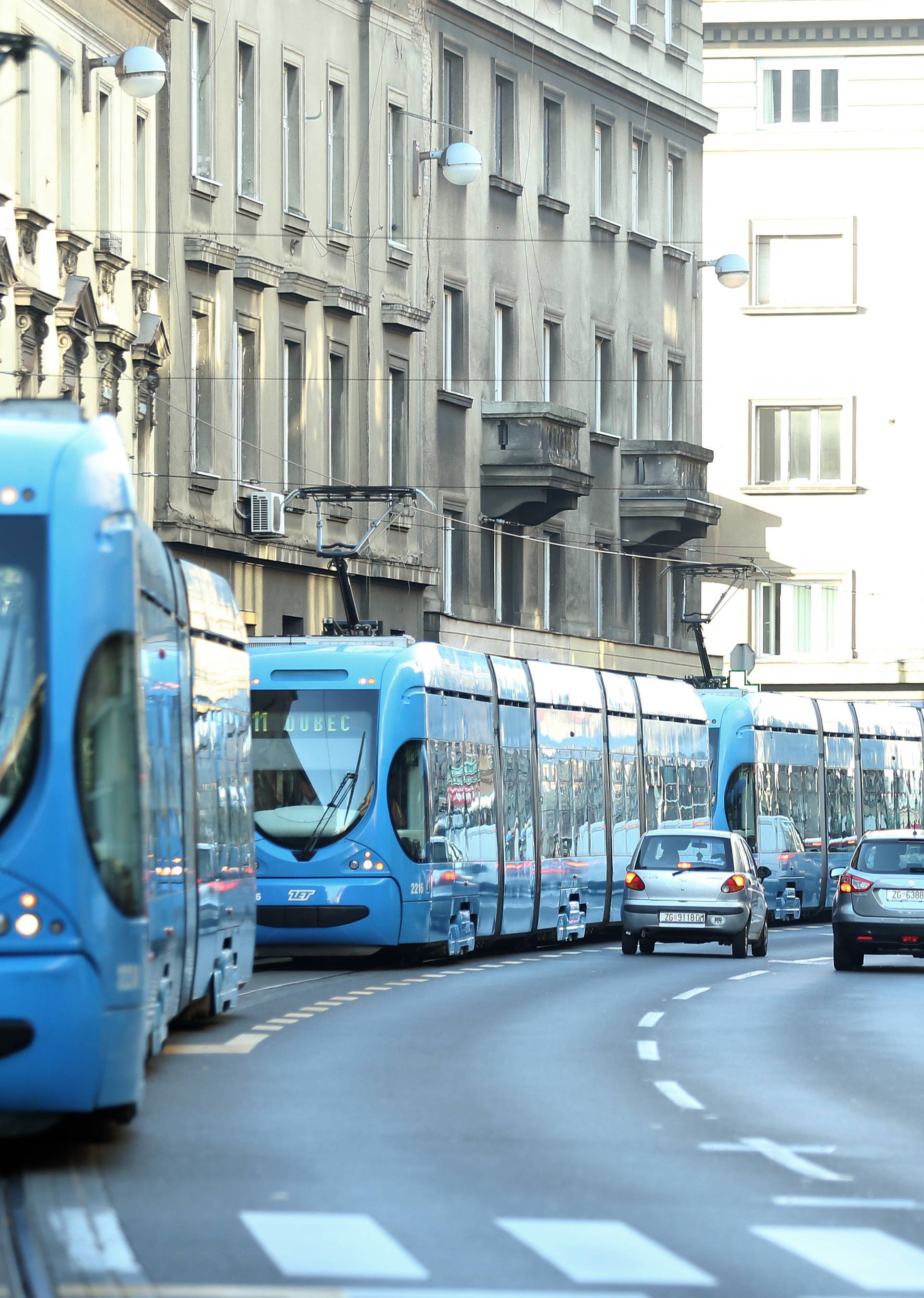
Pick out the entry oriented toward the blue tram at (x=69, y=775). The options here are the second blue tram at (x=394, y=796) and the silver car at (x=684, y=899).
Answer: the second blue tram

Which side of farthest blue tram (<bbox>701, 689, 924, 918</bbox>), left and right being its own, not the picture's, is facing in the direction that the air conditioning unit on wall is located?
front

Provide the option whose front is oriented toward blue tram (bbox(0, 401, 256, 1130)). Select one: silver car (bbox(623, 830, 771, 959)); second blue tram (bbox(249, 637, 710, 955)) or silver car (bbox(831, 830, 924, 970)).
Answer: the second blue tram

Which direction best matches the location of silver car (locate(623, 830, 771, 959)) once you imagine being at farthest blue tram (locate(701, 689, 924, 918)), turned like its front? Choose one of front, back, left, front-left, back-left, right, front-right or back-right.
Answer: front-left

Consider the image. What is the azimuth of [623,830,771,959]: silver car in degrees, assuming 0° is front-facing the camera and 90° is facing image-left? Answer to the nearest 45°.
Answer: approximately 180°

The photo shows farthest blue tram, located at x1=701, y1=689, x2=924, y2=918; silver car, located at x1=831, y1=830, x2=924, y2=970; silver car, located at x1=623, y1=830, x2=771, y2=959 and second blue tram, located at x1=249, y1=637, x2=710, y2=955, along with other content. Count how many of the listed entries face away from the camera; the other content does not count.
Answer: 2

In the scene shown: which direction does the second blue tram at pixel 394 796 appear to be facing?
toward the camera

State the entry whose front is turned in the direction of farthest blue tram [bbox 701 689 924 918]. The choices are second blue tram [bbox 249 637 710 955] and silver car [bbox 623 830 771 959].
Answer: the silver car

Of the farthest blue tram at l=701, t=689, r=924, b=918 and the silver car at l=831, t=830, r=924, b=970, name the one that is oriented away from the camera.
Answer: the silver car

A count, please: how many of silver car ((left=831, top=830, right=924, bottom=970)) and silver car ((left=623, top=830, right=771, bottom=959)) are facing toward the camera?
0

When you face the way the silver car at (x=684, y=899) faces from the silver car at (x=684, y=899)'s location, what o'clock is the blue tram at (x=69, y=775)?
The blue tram is roughly at 6 o'clock from the silver car.

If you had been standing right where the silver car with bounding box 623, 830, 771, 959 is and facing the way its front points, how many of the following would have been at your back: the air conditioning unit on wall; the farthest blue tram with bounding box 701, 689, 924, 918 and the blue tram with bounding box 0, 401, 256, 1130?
1

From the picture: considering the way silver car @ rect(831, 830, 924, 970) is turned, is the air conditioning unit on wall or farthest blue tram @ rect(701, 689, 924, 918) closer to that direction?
the farthest blue tram

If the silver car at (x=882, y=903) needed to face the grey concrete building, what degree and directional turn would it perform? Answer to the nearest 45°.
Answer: approximately 45° to its left

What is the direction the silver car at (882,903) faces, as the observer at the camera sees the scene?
facing away from the viewer

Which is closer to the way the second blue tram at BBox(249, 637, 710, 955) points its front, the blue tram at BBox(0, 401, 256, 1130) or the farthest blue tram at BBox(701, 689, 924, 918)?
the blue tram

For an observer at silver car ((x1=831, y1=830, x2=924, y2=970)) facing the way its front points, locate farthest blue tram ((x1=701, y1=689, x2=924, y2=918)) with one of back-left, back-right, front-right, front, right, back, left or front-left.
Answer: front

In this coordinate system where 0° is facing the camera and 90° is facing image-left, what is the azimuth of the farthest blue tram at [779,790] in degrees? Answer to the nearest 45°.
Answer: approximately 45°

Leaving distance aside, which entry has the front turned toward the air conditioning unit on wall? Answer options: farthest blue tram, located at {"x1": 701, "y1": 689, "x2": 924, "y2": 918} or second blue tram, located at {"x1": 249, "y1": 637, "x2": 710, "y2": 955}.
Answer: farthest blue tram, located at {"x1": 701, "y1": 689, "x2": 924, "y2": 918}

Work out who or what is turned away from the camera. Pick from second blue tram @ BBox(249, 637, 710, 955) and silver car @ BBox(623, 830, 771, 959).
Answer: the silver car

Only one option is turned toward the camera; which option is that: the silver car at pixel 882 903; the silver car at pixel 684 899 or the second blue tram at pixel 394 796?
the second blue tram
